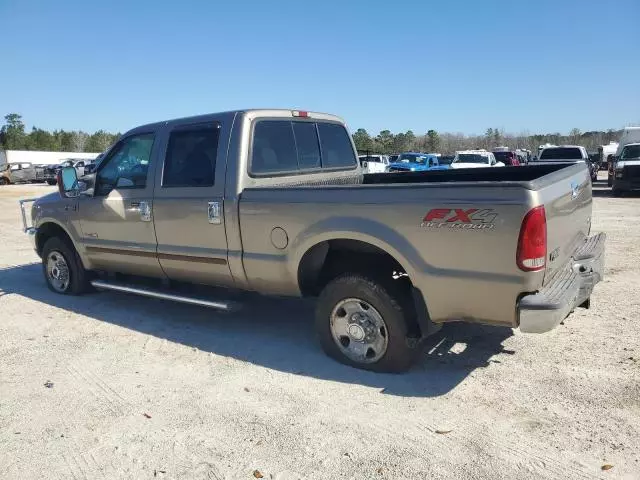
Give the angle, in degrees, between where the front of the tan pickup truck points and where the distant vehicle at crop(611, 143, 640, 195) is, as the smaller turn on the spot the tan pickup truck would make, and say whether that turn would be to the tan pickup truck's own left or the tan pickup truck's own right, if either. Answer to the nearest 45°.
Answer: approximately 90° to the tan pickup truck's own right

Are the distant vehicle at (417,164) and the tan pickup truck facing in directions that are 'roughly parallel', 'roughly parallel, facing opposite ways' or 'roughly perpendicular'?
roughly perpendicular

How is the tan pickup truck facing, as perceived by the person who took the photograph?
facing away from the viewer and to the left of the viewer

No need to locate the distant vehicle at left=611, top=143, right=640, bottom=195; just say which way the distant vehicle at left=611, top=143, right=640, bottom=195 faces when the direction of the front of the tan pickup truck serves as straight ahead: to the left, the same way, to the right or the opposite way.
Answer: to the left

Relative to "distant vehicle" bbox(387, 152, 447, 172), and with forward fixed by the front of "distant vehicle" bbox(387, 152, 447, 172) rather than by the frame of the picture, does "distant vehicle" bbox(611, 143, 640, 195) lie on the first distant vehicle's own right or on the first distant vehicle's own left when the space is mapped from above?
on the first distant vehicle's own left

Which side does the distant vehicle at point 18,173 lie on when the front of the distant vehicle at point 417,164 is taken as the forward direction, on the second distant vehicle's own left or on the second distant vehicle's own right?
on the second distant vehicle's own right

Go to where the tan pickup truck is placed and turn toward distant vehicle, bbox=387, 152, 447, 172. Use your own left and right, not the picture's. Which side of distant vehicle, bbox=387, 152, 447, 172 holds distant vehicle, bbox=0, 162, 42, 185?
left

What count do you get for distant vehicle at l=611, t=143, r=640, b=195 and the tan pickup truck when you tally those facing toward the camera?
1

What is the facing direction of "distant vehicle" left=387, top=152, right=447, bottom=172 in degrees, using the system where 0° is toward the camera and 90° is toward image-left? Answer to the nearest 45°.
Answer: approximately 45°

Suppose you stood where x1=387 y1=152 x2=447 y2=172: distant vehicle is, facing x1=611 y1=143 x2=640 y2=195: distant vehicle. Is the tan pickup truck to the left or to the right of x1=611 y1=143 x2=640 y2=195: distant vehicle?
right
